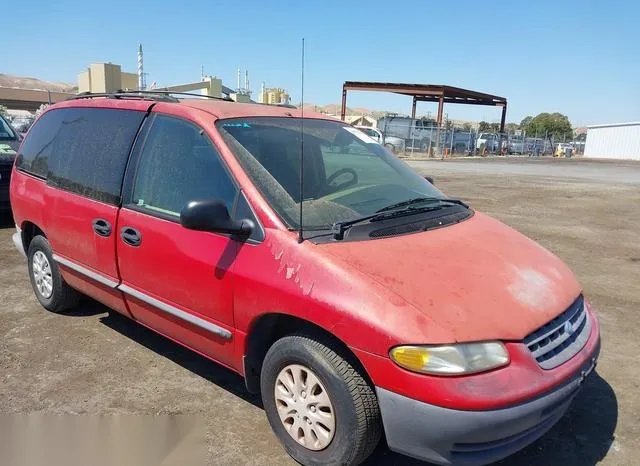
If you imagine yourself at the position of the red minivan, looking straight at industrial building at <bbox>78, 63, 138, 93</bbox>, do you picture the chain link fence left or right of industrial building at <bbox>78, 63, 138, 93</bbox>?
right

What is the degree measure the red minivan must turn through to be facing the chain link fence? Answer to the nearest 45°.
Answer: approximately 135° to its left

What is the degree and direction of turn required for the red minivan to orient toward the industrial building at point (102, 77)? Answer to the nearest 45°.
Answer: approximately 180°

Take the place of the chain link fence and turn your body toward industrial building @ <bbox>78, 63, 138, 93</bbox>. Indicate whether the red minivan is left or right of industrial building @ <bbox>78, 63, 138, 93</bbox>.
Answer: left

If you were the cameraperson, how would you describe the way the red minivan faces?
facing the viewer and to the right of the viewer

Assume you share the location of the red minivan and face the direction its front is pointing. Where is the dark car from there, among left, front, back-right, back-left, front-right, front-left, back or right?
back
